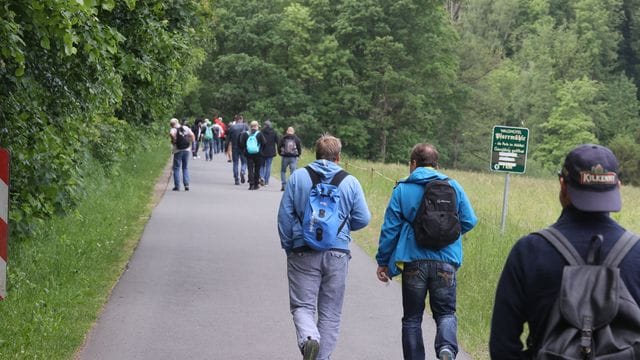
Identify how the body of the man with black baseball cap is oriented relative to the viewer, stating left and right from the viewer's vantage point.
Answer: facing away from the viewer

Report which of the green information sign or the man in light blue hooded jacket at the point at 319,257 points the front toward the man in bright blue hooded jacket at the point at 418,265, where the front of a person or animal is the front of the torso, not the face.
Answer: the green information sign

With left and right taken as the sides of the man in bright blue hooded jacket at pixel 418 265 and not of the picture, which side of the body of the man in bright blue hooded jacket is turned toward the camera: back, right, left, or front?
back

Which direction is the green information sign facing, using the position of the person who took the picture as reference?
facing the viewer

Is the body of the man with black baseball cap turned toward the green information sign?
yes

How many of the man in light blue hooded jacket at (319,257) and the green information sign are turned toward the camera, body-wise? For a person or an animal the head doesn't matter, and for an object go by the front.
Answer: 1

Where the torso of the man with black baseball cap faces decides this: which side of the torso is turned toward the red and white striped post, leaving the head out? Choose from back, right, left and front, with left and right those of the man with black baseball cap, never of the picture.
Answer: left

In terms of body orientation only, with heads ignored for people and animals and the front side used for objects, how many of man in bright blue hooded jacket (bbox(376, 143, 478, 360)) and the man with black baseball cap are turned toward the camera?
0

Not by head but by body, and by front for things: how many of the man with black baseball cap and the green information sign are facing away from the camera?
1

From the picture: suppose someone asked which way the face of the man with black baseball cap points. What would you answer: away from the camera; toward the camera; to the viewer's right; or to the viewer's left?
away from the camera

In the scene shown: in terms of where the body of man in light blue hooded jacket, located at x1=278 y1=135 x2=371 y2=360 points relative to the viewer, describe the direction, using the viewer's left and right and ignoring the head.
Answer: facing away from the viewer

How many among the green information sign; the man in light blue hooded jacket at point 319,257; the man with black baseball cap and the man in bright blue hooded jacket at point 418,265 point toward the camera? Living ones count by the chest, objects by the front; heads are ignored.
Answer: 1

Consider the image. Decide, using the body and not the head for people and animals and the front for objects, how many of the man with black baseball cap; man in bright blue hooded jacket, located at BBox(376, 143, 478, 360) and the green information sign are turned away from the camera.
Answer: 2

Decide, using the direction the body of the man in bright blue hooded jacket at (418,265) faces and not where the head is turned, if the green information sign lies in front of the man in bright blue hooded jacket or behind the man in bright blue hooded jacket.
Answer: in front
